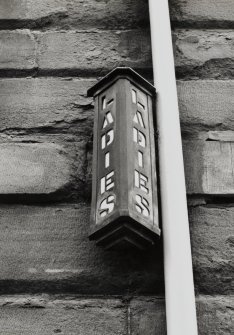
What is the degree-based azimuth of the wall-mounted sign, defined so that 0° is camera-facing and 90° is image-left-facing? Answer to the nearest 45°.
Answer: approximately 0°
